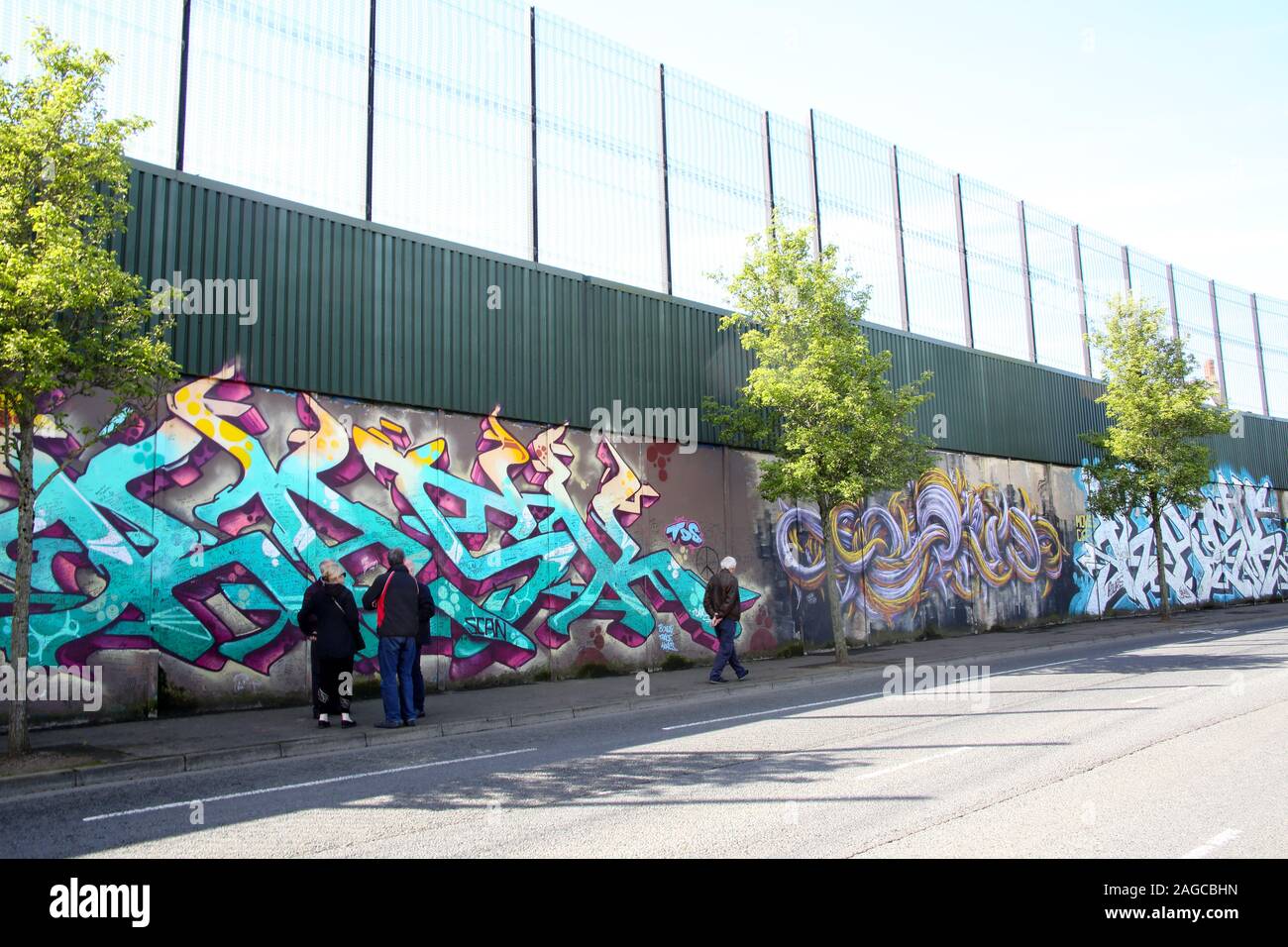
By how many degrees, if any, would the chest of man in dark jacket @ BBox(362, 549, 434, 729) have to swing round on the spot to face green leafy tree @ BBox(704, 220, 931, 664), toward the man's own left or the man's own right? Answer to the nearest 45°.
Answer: approximately 90° to the man's own right

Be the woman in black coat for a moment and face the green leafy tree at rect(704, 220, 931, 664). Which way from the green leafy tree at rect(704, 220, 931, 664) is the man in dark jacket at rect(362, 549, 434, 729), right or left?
right

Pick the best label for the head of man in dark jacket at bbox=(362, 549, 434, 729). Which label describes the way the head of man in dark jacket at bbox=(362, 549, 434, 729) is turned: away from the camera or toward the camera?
away from the camera

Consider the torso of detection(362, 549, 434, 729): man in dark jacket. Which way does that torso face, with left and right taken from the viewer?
facing away from the viewer and to the left of the viewer

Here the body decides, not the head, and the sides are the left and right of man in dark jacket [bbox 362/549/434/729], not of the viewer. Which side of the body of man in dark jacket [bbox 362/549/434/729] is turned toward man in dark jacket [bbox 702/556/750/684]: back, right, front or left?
right

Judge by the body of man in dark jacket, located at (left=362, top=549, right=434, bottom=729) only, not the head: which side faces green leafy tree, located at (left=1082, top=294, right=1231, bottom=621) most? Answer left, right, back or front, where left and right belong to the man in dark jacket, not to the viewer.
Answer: right

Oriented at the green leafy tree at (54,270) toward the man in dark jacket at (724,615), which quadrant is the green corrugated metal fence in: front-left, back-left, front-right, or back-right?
front-left
